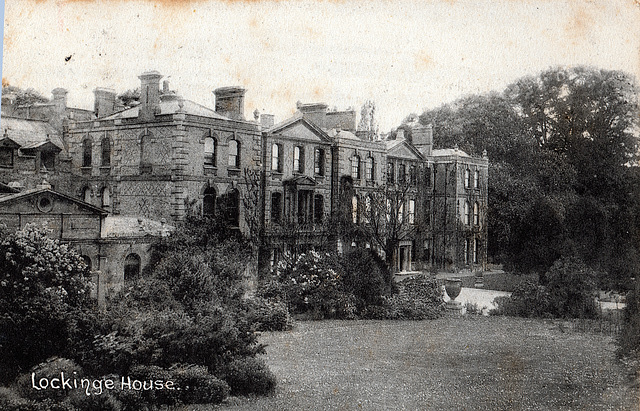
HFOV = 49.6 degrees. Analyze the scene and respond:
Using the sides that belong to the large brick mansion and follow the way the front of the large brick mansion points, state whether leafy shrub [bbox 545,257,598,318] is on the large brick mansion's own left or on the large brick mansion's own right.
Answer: on the large brick mansion's own left

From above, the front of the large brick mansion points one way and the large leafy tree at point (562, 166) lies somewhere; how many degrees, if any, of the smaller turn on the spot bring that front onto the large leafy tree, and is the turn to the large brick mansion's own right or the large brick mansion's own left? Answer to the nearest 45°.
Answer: approximately 45° to the large brick mansion's own left

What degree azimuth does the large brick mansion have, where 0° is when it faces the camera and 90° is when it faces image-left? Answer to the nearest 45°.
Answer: approximately 315°

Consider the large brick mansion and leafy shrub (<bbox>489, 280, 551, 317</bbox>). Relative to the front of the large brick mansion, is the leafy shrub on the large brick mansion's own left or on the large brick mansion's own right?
on the large brick mansion's own left

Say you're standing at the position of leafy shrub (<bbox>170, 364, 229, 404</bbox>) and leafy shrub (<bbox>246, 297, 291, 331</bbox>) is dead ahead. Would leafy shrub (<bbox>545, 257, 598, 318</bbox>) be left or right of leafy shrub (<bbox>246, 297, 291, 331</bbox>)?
right

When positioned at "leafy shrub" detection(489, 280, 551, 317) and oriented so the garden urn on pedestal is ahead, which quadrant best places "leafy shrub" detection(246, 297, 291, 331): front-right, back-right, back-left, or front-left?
front-left

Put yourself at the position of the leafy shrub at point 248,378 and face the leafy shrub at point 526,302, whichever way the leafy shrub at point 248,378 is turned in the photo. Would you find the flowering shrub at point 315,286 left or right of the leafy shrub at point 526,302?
left

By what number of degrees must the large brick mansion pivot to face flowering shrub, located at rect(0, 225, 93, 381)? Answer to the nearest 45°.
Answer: approximately 90° to its right

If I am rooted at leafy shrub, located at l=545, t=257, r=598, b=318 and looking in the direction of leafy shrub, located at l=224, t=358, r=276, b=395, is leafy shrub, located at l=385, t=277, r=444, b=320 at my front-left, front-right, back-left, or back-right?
front-right
